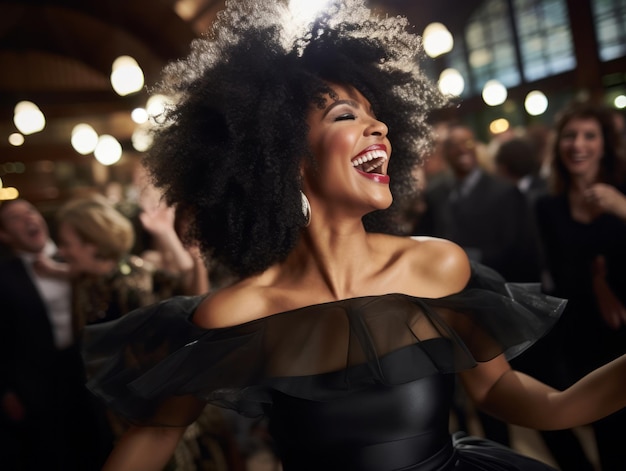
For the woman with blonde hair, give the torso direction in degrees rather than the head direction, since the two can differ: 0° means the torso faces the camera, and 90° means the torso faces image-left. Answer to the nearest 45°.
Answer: approximately 90°

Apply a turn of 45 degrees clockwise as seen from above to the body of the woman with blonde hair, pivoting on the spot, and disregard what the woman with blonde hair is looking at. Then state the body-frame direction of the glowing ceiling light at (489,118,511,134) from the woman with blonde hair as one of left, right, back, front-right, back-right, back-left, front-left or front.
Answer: right

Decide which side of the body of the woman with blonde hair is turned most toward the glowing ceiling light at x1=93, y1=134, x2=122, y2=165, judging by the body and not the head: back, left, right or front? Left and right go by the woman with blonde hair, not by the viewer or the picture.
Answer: right

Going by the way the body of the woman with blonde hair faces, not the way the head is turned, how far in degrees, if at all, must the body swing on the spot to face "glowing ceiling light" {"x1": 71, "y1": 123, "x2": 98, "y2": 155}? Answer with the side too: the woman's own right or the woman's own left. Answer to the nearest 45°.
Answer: approximately 90° to the woman's own right

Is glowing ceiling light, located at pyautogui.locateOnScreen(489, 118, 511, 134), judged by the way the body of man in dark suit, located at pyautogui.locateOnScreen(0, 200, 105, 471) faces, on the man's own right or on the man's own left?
on the man's own left

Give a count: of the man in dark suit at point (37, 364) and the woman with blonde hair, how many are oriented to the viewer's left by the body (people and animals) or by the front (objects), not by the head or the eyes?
1

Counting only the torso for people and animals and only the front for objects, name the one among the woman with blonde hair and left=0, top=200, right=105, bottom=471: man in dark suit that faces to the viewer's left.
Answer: the woman with blonde hair

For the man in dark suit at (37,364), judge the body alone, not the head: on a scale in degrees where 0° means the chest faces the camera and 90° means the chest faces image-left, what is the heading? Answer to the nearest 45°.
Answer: approximately 315°

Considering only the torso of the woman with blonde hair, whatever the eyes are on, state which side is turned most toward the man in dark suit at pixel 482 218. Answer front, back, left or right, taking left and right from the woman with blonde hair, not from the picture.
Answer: back

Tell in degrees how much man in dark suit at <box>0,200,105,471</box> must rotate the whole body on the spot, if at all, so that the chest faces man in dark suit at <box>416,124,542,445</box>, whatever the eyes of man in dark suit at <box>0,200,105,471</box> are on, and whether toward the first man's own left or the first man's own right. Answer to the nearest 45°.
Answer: approximately 45° to the first man's own left

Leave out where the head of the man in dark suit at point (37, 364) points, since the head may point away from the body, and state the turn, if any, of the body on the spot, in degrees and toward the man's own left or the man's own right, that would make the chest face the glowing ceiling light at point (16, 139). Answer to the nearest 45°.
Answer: approximately 135° to the man's own left

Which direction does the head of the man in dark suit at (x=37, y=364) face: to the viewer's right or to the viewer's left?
to the viewer's right

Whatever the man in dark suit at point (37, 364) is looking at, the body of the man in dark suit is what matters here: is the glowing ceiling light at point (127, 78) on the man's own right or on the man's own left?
on the man's own left
